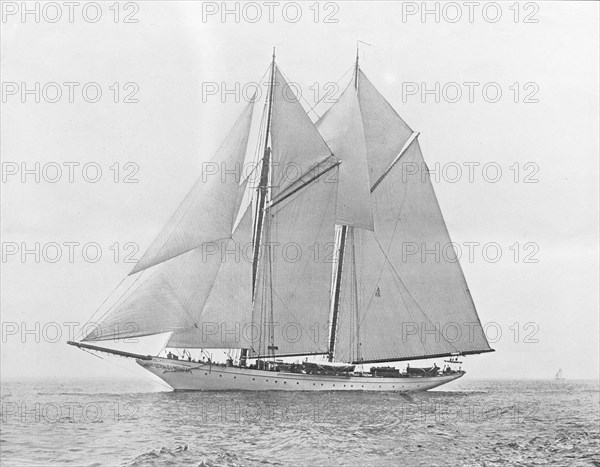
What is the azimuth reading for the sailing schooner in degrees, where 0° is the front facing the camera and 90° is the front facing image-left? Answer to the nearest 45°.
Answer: approximately 90°
